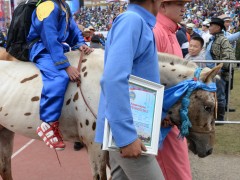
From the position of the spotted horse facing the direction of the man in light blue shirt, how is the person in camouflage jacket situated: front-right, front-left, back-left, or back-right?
back-left

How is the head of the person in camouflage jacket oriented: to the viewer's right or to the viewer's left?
to the viewer's left

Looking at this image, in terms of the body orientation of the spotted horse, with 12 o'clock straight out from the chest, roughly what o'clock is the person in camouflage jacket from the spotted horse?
The person in camouflage jacket is roughly at 10 o'clock from the spotted horse.

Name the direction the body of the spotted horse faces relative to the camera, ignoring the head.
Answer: to the viewer's right

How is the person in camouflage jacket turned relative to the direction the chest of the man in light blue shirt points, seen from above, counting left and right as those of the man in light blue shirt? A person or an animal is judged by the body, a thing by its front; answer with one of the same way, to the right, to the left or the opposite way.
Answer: the opposite way

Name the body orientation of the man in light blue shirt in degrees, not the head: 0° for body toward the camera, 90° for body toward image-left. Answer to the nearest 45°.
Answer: approximately 270°

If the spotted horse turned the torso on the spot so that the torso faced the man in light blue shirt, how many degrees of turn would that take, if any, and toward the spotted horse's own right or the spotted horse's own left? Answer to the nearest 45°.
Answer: approximately 90° to the spotted horse's own right
